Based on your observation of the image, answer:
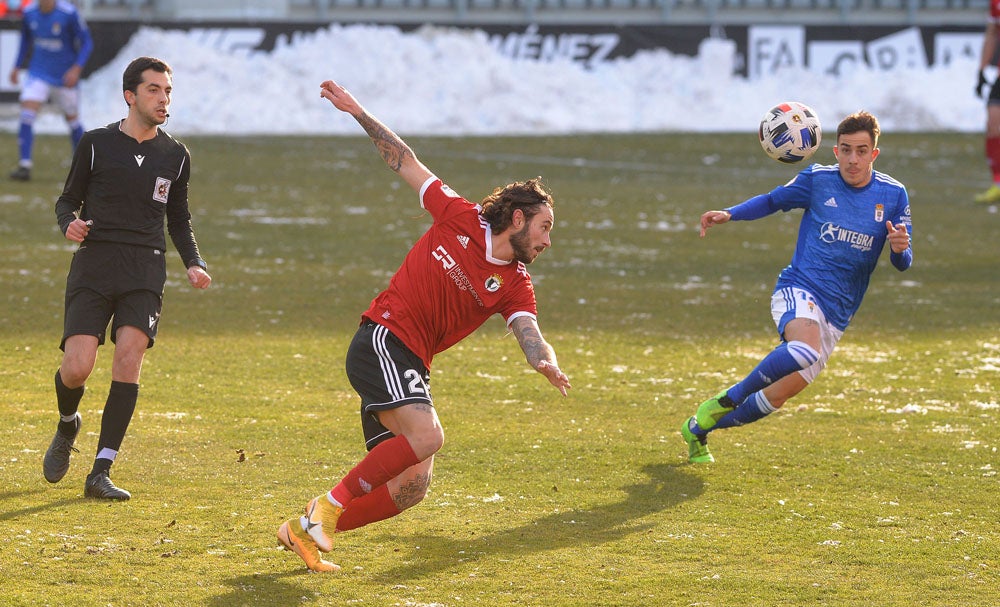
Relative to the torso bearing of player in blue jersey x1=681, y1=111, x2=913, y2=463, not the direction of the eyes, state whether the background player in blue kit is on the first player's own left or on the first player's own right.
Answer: on the first player's own right

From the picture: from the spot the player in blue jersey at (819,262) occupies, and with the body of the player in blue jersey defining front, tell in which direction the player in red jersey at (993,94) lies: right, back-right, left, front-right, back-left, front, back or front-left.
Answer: back

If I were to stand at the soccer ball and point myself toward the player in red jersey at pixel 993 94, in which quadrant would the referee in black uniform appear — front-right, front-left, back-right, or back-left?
back-left

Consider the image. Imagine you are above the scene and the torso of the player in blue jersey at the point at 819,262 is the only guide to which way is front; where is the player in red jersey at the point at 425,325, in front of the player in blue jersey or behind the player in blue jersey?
in front

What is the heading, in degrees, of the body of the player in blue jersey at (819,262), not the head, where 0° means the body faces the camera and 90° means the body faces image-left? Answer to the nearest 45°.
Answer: approximately 0°

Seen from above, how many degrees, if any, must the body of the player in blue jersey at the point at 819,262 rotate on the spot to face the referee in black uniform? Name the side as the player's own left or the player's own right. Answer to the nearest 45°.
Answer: approximately 45° to the player's own right

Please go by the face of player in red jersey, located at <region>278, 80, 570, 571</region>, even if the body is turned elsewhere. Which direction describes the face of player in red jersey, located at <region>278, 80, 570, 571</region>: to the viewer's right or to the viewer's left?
to the viewer's right
